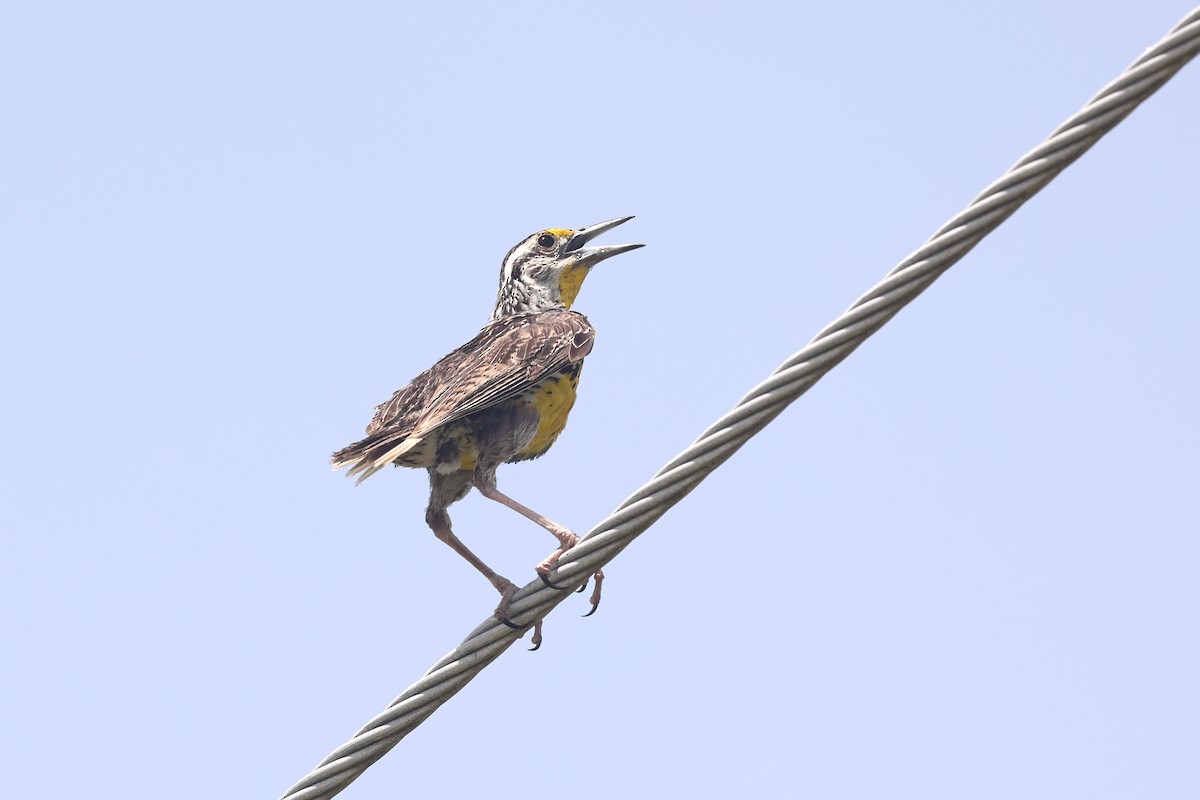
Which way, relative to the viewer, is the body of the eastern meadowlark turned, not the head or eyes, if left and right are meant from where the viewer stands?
facing to the right of the viewer
